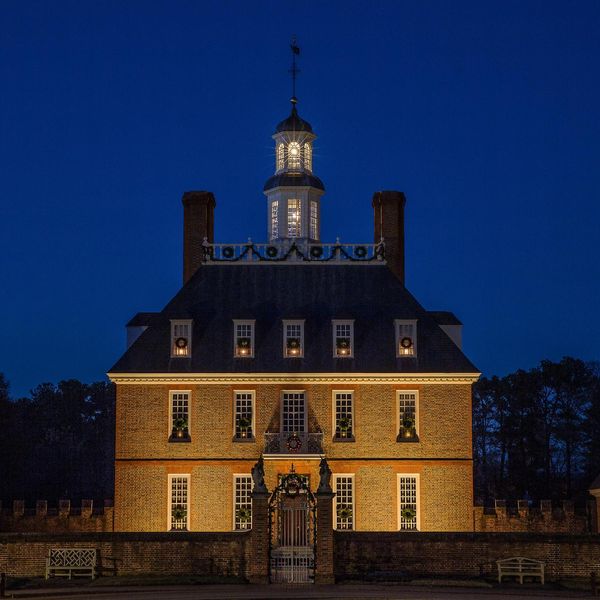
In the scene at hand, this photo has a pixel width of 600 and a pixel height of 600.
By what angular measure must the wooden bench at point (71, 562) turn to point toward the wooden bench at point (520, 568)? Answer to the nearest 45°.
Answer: approximately 90° to its left

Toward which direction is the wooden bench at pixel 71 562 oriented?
toward the camera

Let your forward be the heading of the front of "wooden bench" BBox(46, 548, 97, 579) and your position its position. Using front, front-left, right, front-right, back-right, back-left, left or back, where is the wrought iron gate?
left

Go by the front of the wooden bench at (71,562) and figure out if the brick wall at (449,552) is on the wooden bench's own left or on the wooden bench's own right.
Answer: on the wooden bench's own left
